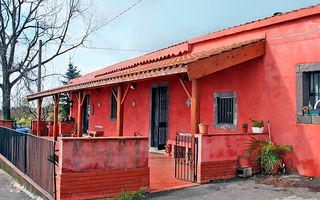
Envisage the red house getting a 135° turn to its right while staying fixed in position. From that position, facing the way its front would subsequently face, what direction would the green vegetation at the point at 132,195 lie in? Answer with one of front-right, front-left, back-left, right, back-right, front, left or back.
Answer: back-left

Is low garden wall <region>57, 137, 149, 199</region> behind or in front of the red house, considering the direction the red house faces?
in front
